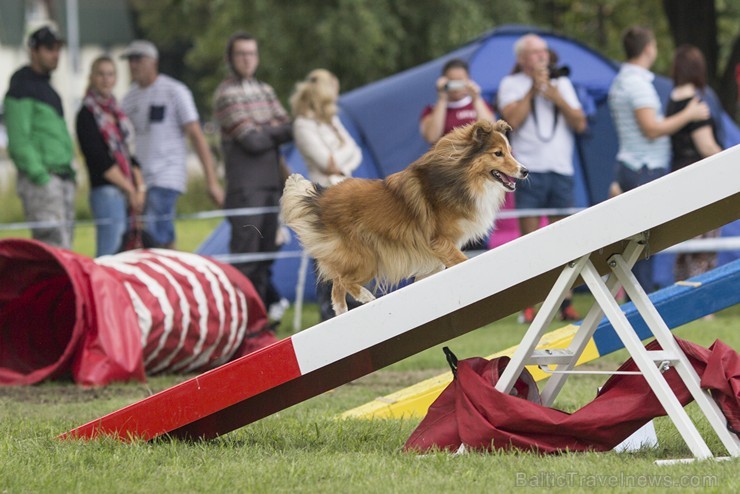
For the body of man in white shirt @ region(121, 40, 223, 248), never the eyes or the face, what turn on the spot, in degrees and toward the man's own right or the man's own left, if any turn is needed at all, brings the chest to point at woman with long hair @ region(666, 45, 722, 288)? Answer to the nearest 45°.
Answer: approximately 135° to the man's own left

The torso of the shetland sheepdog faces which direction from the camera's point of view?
to the viewer's right

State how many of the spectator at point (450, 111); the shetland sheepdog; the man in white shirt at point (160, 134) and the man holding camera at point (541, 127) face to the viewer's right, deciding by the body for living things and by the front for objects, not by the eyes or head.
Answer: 1

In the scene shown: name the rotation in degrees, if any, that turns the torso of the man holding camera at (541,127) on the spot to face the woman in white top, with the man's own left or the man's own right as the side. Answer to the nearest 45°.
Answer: approximately 45° to the man's own right

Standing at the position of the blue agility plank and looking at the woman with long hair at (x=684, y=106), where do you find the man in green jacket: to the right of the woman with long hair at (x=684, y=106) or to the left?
left

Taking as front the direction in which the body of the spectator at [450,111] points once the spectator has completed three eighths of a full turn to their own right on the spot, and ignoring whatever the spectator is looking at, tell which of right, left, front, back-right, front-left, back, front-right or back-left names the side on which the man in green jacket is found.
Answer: front-left

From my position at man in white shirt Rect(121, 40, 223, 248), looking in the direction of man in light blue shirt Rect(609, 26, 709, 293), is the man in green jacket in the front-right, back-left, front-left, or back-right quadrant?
back-right

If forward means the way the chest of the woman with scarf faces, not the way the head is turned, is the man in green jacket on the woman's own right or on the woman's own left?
on the woman's own right

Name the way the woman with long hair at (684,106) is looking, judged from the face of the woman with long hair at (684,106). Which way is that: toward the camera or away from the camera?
away from the camera

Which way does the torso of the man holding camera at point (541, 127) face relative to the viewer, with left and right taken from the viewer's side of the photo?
facing the viewer

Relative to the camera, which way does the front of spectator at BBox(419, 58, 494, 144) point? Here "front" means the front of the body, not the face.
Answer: toward the camera

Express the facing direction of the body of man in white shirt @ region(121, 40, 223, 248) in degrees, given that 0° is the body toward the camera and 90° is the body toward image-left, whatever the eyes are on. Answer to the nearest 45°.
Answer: approximately 45°

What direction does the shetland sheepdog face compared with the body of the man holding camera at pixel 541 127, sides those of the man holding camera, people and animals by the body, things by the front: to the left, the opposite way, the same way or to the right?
to the left

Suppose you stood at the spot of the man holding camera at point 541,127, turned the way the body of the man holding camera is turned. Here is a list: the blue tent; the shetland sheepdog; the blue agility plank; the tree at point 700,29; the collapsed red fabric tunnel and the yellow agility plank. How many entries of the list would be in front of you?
4

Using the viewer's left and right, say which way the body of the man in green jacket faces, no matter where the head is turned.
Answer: facing the viewer and to the right of the viewer

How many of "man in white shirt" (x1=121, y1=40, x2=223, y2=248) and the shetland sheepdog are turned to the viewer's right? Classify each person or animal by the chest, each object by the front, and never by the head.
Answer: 1

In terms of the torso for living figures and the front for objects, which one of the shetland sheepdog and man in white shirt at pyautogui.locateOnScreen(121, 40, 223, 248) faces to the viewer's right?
the shetland sheepdog
